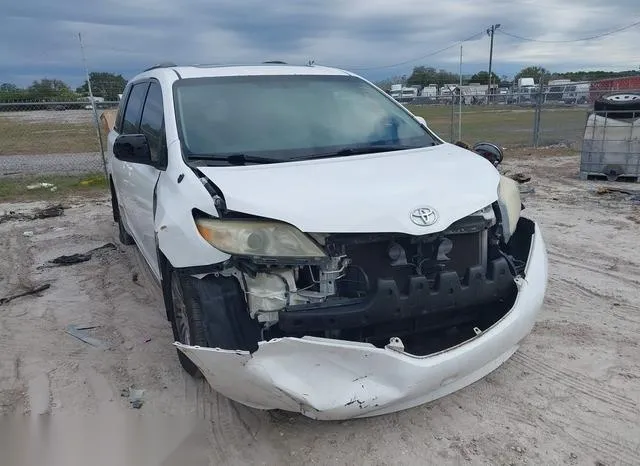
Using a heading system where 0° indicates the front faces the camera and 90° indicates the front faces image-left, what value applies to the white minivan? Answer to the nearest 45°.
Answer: approximately 315°

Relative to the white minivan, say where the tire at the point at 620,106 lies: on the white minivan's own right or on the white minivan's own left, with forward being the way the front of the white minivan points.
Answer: on the white minivan's own left

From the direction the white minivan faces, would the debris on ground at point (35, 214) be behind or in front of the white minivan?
behind

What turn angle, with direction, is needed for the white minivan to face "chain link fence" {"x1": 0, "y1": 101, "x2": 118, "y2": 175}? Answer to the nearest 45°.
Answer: approximately 180°

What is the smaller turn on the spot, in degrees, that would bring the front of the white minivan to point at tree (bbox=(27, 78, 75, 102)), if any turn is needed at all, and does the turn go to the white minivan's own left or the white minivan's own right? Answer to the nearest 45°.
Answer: approximately 180°

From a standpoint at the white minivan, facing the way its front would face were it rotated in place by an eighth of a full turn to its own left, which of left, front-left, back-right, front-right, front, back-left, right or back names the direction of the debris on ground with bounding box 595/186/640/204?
front-left

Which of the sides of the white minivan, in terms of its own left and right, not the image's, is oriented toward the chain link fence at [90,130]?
back

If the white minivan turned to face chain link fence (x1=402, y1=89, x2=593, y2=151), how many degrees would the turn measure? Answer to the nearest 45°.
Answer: approximately 135° to its left
